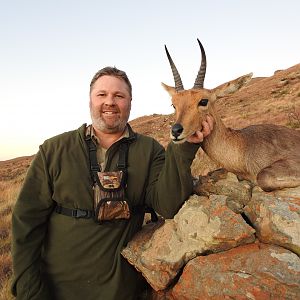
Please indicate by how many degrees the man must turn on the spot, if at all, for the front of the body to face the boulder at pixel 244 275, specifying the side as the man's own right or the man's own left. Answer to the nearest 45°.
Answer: approximately 45° to the man's own left

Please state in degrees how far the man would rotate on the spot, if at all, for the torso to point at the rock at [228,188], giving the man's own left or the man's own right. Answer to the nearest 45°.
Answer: approximately 90° to the man's own left

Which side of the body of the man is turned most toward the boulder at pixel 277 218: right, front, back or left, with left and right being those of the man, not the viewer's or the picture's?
left

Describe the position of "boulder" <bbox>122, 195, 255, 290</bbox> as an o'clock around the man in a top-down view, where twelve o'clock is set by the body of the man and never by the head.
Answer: The boulder is roughly at 10 o'clock from the man.

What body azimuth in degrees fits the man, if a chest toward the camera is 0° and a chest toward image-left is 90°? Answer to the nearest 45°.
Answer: approximately 0°
